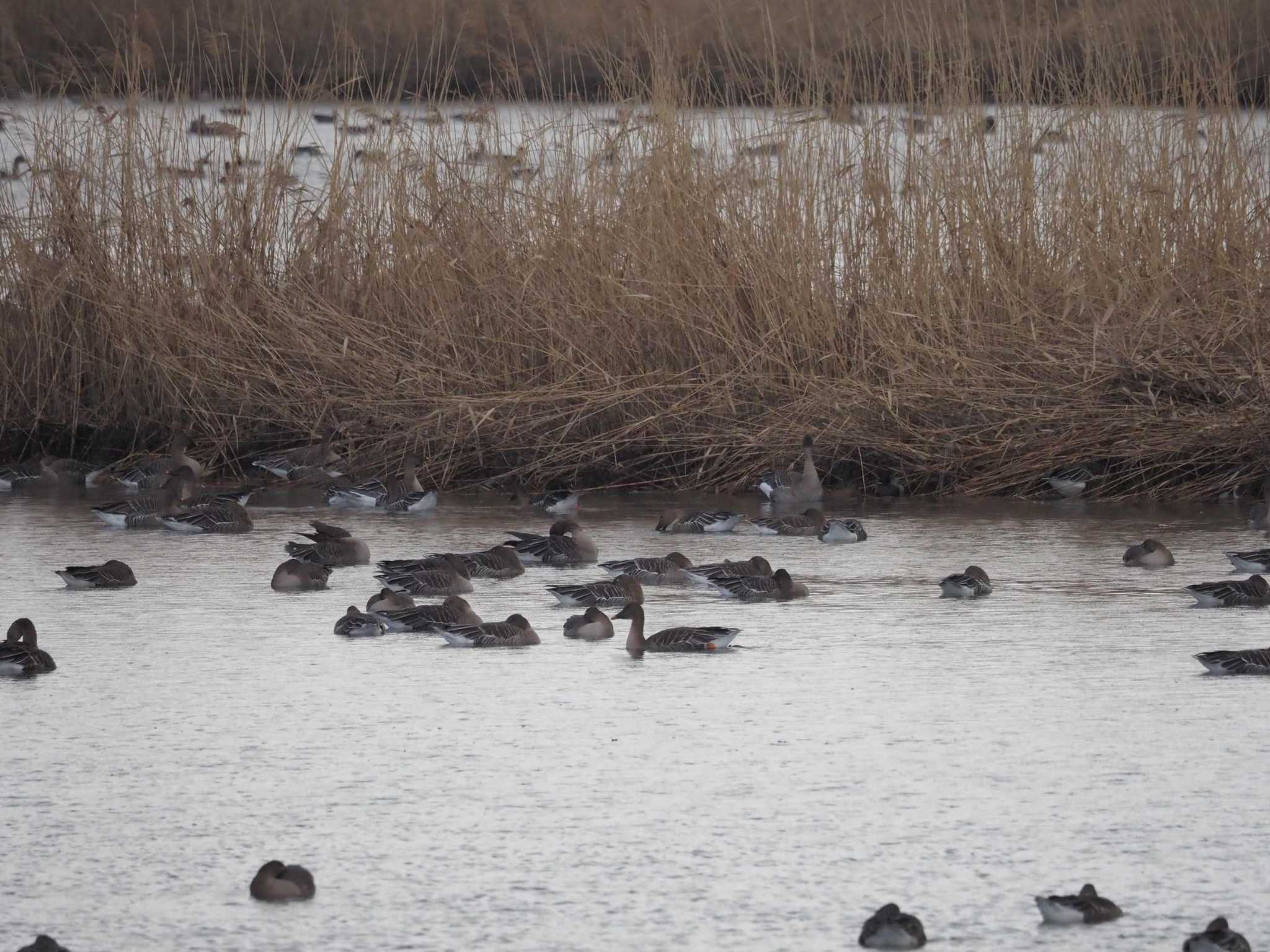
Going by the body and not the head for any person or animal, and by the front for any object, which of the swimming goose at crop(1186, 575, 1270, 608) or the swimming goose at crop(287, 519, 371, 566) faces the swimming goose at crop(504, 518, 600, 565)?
the swimming goose at crop(287, 519, 371, 566)

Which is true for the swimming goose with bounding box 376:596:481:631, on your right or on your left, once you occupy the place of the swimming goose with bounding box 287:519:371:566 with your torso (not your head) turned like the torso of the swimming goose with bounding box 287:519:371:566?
on your right

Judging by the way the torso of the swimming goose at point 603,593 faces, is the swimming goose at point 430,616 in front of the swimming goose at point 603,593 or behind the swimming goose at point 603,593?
behind

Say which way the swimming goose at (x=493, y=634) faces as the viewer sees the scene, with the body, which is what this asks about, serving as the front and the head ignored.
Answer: to the viewer's right

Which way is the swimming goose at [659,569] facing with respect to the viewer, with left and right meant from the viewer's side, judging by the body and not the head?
facing to the right of the viewer

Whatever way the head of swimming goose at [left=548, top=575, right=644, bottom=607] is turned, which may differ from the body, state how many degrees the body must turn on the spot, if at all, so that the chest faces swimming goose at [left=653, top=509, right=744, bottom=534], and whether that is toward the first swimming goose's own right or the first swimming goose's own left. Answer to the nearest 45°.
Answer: approximately 90° to the first swimming goose's own left

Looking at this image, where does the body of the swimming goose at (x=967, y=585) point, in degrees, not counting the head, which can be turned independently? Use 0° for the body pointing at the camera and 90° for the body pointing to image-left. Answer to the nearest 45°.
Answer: approximately 270°

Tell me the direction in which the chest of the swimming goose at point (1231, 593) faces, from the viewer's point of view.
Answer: to the viewer's right

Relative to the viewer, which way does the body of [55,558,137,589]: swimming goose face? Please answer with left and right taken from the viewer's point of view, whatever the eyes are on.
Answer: facing to the right of the viewer

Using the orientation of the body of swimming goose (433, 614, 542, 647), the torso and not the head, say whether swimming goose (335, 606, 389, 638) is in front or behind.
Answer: behind

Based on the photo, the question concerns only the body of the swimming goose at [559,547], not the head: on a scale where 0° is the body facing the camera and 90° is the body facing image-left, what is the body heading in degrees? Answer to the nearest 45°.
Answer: approximately 270°
